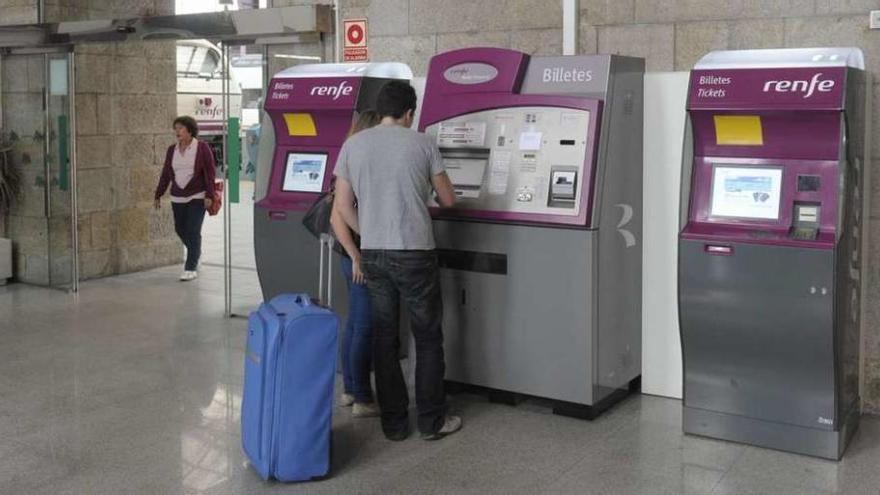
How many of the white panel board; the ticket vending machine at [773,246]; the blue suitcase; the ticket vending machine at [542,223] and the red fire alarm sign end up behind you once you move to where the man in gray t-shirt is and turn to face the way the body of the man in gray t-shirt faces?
1

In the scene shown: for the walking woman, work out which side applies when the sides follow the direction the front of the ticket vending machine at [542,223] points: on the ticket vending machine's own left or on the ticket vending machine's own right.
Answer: on the ticket vending machine's own right

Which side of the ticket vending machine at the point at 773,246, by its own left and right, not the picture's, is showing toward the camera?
front

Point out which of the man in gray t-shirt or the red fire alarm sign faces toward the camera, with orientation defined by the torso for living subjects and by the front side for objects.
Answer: the red fire alarm sign

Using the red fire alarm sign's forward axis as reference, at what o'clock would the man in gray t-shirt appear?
The man in gray t-shirt is roughly at 12 o'clock from the red fire alarm sign.

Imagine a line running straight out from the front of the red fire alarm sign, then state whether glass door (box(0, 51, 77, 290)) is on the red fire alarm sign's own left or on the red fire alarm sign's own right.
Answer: on the red fire alarm sign's own right

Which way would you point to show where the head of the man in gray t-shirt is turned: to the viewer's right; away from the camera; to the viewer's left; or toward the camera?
away from the camera

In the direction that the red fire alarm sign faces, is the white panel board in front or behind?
in front

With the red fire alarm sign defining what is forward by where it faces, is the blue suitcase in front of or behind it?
in front

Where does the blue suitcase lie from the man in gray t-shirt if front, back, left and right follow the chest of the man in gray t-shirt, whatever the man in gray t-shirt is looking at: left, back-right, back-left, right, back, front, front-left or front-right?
back

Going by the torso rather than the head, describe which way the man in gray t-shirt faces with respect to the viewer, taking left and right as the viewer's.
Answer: facing away from the viewer and to the right of the viewer

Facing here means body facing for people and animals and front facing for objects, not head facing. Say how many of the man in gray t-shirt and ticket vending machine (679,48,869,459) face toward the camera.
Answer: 1

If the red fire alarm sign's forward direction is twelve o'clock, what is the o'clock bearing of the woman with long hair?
The woman with long hair is roughly at 12 o'clock from the red fire alarm sign.

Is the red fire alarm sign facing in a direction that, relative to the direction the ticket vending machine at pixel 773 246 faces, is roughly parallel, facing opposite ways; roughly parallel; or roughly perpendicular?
roughly parallel

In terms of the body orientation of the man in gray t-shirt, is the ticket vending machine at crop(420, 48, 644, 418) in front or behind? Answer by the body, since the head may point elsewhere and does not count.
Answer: in front

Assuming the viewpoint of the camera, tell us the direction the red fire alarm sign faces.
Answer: facing the viewer

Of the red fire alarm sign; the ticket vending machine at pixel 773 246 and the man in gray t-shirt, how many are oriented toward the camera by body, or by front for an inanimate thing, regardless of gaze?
2

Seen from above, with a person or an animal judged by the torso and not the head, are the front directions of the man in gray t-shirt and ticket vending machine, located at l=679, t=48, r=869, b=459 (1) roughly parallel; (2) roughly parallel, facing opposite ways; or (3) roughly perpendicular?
roughly parallel, facing opposite ways

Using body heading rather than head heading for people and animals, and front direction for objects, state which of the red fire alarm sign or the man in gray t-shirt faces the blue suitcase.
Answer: the red fire alarm sign

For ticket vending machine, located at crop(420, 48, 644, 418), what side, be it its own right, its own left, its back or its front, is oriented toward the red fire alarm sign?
right

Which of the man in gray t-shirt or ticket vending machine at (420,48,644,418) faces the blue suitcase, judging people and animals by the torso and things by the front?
the ticket vending machine

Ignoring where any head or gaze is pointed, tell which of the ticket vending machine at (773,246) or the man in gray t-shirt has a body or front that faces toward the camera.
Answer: the ticket vending machine
